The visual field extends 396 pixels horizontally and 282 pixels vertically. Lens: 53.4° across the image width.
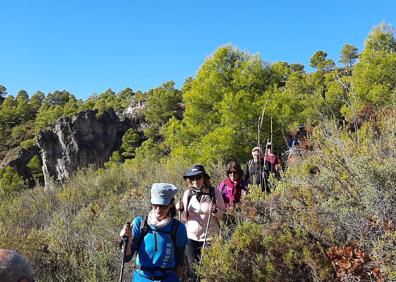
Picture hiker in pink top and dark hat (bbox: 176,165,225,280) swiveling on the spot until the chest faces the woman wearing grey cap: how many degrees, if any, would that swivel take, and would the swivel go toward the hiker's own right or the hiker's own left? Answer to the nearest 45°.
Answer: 0° — they already face them

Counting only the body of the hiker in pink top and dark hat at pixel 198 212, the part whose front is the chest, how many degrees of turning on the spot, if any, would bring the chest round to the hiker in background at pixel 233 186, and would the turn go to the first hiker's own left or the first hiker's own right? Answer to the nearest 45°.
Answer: approximately 135° to the first hiker's own left

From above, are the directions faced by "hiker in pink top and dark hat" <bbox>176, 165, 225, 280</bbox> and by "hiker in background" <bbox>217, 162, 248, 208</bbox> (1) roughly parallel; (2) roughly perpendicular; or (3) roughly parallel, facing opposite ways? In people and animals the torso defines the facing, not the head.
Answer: roughly parallel

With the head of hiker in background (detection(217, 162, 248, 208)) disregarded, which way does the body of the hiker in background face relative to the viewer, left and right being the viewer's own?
facing the viewer

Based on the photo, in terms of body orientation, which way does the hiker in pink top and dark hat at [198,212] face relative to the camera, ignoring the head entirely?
toward the camera

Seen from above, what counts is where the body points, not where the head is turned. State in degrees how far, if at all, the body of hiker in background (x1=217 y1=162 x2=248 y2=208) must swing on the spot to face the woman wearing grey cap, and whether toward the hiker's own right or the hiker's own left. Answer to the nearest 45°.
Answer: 0° — they already face them

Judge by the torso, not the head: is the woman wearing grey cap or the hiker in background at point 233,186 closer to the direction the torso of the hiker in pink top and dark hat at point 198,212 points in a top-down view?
the woman wearing grey cap

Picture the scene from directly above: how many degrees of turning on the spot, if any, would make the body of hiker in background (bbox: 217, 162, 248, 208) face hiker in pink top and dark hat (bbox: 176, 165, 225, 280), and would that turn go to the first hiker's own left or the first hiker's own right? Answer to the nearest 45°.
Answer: approximately 45° to the first hiker's own right

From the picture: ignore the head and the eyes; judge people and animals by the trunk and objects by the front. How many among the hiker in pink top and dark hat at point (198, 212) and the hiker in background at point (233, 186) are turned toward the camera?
2
